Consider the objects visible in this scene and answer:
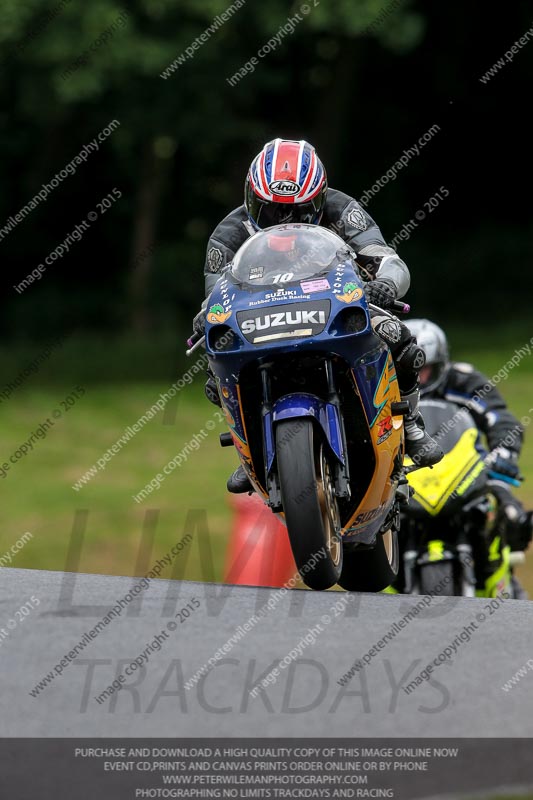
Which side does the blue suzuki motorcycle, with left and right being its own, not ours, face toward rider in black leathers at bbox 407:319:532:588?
back

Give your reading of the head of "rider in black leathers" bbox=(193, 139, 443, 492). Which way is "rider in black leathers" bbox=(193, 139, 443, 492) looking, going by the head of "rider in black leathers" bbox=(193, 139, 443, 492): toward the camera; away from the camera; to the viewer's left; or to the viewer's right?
toward the camera

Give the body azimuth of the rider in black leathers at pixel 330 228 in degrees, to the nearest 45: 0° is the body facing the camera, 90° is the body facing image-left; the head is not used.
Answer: approximately 0°

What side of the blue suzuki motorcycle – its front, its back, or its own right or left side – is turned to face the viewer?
front

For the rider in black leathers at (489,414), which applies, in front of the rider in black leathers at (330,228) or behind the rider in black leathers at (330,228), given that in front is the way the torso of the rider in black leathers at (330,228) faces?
behind
